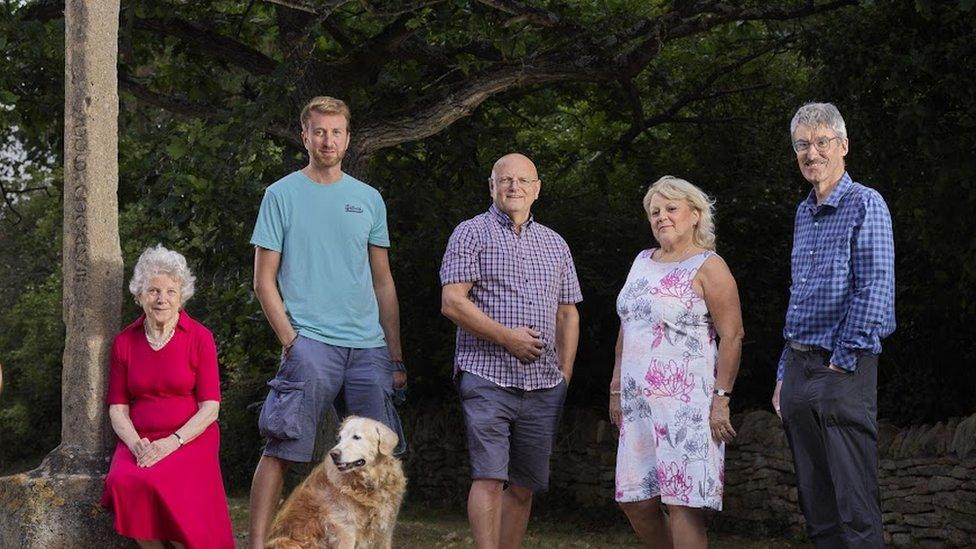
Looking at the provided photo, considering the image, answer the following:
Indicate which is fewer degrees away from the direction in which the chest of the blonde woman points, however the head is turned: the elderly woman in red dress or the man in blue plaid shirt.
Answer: the elderly woman in red dress

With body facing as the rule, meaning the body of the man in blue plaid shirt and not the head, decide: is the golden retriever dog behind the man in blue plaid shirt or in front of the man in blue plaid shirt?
in front

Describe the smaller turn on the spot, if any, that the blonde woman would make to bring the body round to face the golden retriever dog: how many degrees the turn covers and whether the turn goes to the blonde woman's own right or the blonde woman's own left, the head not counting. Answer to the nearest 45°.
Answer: approximately 45° to the blonde woman's own right

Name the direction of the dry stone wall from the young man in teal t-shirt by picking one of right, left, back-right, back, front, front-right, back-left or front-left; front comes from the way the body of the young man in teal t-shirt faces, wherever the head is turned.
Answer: back-left

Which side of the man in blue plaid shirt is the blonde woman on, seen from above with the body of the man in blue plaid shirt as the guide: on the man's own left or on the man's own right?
on the man's own right

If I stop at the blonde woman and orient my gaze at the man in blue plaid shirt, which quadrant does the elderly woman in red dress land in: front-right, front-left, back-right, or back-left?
back-right

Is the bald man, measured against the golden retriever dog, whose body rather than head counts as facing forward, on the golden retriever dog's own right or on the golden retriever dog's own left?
on the golden retriever dog's own left

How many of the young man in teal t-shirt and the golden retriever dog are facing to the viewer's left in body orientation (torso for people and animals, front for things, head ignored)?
0

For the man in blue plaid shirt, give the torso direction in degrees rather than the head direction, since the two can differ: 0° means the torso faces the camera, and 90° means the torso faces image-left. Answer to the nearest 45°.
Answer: approximately 45°
